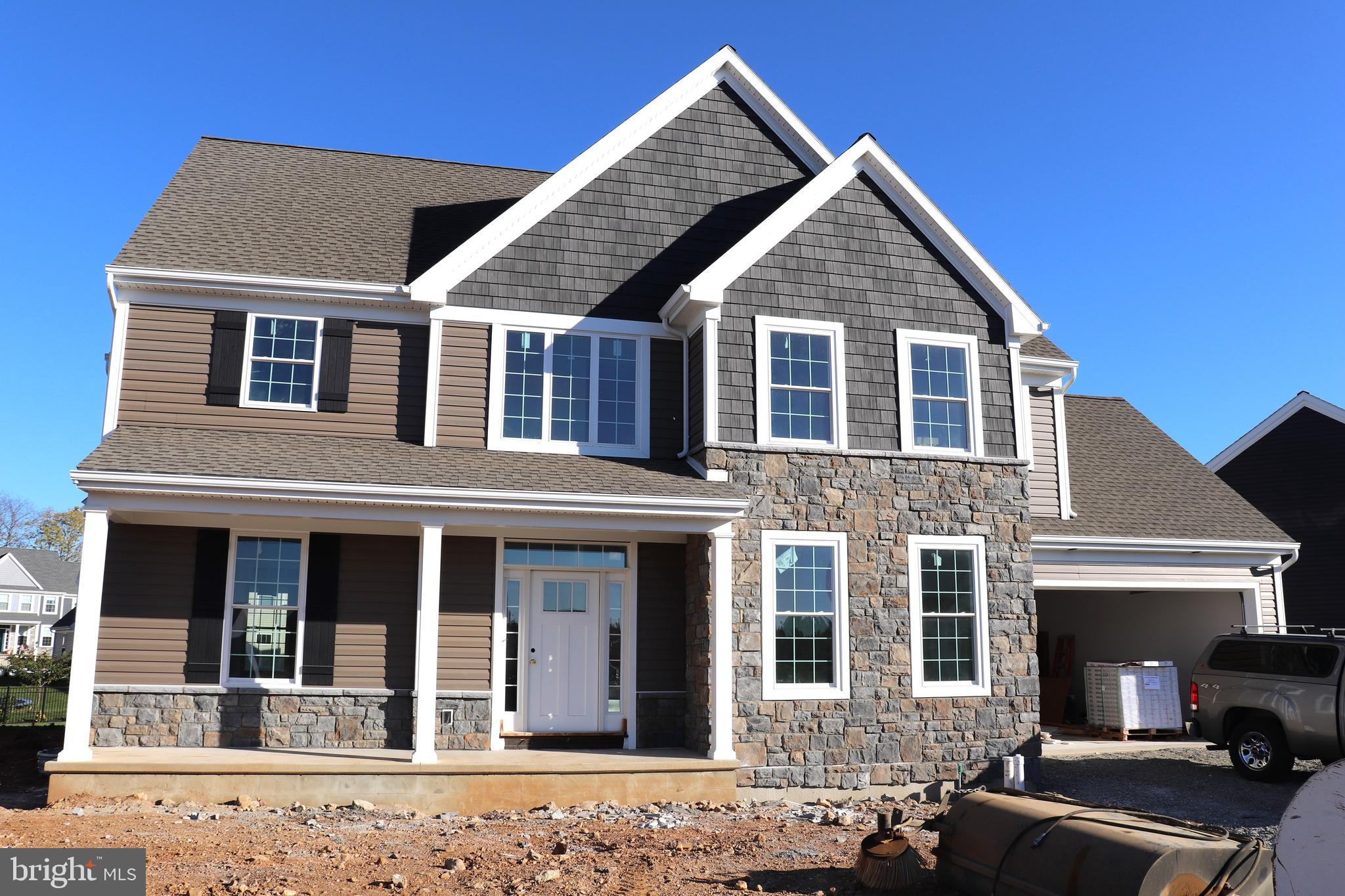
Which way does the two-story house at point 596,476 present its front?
toward the camera

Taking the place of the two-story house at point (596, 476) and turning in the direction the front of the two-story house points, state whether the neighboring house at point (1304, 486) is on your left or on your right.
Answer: on your left

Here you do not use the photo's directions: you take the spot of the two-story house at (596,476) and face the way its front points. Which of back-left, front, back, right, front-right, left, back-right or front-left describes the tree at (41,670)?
back-right

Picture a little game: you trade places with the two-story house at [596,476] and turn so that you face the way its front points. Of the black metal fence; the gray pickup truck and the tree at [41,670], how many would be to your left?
1

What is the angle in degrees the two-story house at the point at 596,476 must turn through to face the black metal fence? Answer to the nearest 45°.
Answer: approximately 135° to its right

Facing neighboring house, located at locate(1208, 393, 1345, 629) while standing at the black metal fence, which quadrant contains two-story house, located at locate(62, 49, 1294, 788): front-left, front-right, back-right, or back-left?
front-right

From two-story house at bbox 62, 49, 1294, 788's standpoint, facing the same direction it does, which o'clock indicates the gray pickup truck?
The gray pickup truck is roughly at 9 o'clock from the two-story house.

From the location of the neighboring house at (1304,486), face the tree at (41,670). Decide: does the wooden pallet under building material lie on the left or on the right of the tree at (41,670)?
left
